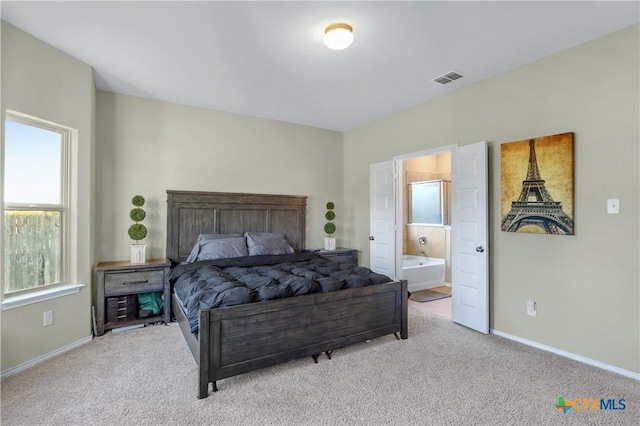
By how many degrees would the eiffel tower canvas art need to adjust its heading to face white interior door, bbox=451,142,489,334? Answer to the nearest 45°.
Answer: approximately 45° to its right

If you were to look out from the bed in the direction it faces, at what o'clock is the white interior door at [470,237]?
The white interior door is roughly at 10 o'clock from the bed.

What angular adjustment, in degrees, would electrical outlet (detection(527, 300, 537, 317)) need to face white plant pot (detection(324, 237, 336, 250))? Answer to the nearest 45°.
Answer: approximately 45° to its right

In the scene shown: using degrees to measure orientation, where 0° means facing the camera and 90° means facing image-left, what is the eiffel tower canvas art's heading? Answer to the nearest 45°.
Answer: approximately 45°

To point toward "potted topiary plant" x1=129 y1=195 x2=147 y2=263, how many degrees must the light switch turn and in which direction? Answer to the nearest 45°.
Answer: approximately 45° to its right

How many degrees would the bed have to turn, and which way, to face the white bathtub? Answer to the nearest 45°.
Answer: approximately 90° to its left

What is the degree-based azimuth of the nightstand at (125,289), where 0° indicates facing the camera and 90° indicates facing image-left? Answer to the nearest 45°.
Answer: approximately 0°

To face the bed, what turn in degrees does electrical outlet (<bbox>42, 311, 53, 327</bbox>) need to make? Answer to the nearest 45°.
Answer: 0° — it already faces it
